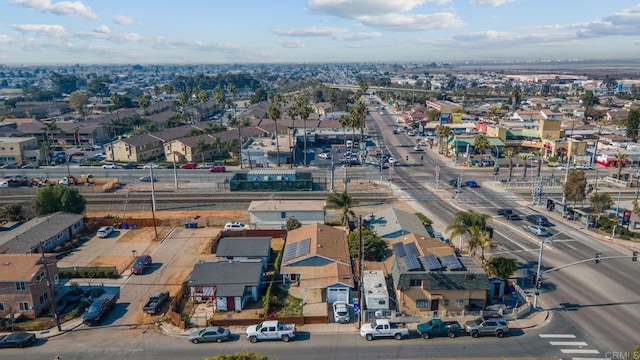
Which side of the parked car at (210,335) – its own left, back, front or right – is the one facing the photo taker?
left

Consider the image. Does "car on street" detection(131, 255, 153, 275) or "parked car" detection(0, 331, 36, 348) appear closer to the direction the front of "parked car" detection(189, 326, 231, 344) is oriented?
the parked car

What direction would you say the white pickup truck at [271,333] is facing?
to the viewer's left

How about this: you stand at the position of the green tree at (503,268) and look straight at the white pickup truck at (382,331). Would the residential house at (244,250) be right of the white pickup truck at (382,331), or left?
right

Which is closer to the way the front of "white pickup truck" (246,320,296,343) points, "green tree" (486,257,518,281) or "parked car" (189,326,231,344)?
the parked car

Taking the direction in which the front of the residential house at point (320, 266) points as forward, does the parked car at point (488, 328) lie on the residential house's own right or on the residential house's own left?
on the residential house's own left

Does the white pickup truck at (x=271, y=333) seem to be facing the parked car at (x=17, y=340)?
yes

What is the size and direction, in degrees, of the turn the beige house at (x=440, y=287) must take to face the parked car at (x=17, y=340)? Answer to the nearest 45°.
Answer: approximately 45° to its right

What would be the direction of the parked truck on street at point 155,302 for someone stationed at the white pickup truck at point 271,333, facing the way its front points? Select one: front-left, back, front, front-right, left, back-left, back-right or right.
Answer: front-right

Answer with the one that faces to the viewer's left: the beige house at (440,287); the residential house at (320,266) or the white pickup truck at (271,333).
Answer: the white pickup truck

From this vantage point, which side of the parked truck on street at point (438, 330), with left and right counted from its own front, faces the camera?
left

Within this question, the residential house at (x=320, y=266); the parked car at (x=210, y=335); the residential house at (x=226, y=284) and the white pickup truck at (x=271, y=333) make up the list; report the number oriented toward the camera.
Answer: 2

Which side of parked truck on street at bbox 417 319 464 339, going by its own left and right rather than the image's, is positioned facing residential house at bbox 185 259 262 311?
front

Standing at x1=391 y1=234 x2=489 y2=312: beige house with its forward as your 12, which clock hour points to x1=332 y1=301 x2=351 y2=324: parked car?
The parked car is roughly at 2 o'clock from the beige house.

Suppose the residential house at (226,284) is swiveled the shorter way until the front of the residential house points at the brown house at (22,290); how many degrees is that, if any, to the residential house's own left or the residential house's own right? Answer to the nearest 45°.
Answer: approximately 90° to the residential house's own right

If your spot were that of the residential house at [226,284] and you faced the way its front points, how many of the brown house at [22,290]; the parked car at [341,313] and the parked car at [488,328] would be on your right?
1
